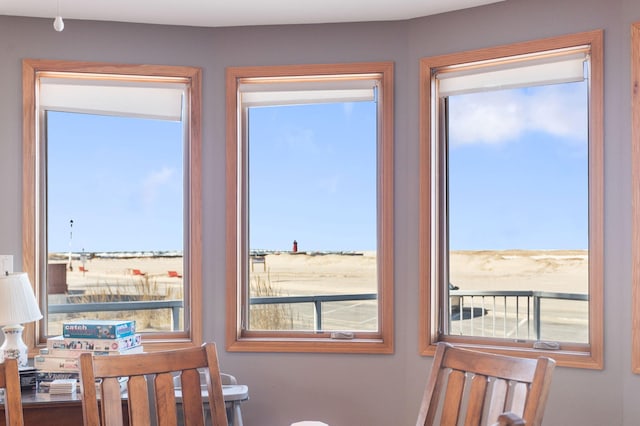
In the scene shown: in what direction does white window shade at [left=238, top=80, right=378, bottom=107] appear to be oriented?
toward the camera

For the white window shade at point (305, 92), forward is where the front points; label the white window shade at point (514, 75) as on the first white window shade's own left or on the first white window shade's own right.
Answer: on the first white window shade's own left

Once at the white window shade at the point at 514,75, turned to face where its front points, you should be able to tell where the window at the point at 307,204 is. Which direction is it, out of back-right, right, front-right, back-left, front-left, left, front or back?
front-right

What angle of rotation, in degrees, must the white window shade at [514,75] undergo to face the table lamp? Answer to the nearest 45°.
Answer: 0° — it already faces it

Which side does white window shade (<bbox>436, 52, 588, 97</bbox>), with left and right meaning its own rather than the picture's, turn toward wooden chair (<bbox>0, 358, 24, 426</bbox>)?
front

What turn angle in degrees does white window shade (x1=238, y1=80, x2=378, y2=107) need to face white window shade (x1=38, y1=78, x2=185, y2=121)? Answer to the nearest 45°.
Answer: approximately 90° to its right

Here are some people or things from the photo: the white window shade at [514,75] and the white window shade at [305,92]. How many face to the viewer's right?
0

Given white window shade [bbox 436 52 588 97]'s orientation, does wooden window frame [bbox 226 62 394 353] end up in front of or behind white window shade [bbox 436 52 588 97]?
in front

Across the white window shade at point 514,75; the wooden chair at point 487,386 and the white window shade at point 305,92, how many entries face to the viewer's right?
0

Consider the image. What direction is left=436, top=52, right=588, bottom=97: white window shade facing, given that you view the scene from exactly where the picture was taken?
facing the viewer and to the left of the viewer

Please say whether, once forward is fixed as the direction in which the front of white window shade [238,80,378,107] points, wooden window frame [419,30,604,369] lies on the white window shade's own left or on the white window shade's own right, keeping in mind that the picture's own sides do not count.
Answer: on the white window shade's own left

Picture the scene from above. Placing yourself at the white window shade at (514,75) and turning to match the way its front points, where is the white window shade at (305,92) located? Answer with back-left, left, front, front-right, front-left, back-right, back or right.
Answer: front-right

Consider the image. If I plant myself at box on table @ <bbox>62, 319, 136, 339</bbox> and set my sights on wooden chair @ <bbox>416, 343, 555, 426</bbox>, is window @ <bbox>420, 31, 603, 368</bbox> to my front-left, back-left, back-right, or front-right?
front-left
